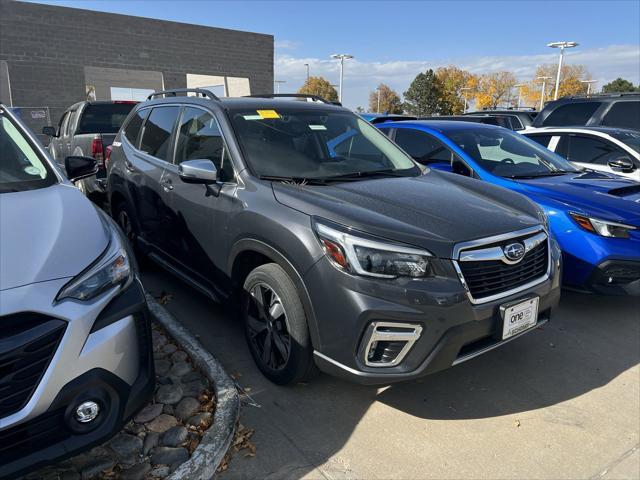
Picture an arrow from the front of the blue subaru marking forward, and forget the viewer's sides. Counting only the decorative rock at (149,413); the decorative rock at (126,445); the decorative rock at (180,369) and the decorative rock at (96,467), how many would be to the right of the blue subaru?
4

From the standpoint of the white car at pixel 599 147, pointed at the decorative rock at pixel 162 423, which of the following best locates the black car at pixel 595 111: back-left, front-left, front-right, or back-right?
back-right

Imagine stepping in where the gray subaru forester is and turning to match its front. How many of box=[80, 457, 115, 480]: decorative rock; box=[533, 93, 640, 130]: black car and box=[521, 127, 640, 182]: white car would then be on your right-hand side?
1

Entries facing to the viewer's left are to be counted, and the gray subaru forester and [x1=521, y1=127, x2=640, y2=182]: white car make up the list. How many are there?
0

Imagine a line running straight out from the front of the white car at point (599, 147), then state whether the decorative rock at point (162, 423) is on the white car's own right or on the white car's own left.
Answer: on the white car's own right

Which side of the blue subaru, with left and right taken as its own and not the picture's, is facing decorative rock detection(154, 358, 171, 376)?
right

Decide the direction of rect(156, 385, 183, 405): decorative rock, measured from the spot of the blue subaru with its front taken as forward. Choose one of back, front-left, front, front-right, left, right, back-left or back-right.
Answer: right

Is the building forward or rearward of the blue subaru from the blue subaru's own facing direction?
rearward

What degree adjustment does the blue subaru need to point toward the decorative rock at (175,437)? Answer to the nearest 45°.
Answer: approximately 90° to its right

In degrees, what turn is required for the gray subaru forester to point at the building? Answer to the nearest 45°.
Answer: approximately 180°

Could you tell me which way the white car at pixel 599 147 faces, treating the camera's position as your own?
facing the viewer and to the right of the viewer

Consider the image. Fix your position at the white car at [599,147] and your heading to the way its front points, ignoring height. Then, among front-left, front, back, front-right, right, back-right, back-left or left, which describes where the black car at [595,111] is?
back-left

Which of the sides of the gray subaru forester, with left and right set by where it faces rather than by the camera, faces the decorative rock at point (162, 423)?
right
